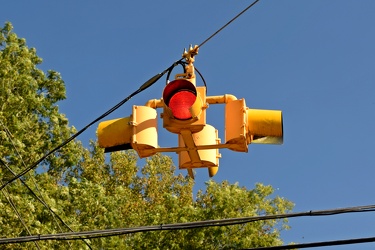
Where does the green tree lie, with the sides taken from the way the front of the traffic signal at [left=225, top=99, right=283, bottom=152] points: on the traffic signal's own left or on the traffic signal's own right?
on the traffic signal's own left

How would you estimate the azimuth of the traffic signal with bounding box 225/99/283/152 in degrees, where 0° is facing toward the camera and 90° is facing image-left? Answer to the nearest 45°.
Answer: approximately 270°
